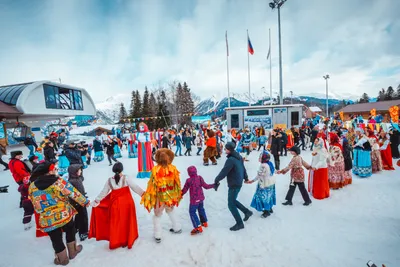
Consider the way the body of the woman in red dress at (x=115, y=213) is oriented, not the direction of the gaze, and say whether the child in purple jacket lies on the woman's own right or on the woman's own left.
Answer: on the woman's own right

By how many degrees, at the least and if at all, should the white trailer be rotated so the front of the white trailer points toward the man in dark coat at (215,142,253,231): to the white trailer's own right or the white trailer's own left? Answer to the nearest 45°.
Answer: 0° — it already faces them

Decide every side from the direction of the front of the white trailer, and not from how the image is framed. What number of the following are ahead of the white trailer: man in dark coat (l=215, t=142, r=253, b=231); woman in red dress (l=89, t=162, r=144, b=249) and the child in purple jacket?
3

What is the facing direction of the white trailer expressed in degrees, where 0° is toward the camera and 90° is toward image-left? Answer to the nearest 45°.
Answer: approximately 0°

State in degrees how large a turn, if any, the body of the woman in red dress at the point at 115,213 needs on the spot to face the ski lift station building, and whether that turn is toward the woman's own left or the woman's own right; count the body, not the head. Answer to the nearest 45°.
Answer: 0° — they already face it

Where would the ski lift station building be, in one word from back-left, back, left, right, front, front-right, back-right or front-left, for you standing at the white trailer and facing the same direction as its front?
right

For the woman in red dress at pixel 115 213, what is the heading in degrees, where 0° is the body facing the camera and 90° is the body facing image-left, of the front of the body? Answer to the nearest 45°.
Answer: approximately 180°

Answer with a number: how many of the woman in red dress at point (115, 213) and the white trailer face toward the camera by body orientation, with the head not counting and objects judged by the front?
1

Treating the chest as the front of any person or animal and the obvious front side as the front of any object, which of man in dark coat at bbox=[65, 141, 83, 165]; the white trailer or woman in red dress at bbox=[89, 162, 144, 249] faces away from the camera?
the woman in red dress

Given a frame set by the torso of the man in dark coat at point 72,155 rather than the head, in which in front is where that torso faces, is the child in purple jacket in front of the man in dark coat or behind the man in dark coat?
in front

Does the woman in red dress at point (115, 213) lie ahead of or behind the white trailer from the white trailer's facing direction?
ahead
